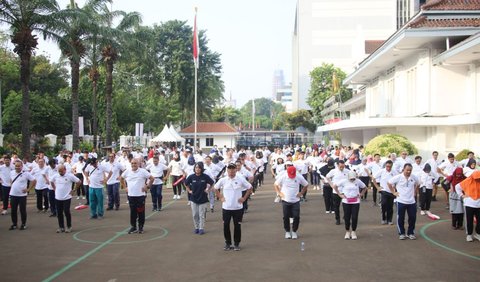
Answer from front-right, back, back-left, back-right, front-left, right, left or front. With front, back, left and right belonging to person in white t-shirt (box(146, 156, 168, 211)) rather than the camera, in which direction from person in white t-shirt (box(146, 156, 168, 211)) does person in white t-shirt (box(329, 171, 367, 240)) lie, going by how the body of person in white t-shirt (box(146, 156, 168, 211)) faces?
front-left

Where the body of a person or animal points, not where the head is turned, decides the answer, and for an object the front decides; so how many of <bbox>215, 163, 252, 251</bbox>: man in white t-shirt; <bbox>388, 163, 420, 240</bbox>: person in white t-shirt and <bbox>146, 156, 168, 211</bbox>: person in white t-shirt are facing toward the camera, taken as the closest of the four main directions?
3

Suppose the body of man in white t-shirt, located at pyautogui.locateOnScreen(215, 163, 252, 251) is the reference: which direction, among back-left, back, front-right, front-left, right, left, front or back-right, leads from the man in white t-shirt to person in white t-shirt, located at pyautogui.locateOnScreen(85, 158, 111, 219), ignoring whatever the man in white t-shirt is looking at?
back-right

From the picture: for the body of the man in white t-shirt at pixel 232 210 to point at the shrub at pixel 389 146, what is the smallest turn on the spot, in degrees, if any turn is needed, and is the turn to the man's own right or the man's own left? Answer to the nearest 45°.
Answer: approximately 135° to the man's own left

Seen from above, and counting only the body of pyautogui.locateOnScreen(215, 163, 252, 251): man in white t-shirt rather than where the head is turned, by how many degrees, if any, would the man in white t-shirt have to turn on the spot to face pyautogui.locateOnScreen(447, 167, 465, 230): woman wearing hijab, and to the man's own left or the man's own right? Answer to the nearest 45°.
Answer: approximately 90° to the man's own left

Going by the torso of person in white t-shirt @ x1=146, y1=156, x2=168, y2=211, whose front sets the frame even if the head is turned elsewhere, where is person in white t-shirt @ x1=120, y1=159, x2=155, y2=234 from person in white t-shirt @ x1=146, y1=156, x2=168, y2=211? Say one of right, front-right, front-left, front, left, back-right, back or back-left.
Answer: front

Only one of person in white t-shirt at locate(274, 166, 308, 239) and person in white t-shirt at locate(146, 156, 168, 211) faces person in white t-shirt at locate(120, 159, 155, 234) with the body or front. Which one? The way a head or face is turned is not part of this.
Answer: person in white t-shirt at locate(146, 156, 168, 211)

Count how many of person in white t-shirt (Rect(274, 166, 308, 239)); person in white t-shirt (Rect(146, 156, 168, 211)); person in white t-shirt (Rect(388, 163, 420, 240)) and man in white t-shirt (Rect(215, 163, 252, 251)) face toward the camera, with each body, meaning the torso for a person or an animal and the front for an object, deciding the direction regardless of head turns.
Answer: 4

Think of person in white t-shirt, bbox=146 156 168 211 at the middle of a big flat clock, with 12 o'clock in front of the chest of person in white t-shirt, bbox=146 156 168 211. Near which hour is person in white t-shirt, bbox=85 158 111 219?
person in white t-shirt, bbox=85 158 111 219 is roughly at 2 o'clock from person in white t-shirt, bbox=146 156 168 211.

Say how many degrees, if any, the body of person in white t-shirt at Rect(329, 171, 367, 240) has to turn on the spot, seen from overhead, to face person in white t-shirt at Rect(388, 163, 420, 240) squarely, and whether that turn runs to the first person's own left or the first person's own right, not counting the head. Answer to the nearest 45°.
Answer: approximately 90° to the first person's own left

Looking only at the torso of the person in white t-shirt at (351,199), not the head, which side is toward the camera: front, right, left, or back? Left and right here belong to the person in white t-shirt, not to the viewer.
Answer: front

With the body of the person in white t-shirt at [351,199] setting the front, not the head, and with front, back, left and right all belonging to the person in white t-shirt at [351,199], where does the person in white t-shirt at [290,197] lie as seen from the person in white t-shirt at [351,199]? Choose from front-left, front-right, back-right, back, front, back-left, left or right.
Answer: right

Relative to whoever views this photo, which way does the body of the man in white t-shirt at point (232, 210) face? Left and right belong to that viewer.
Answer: facing the viewer
